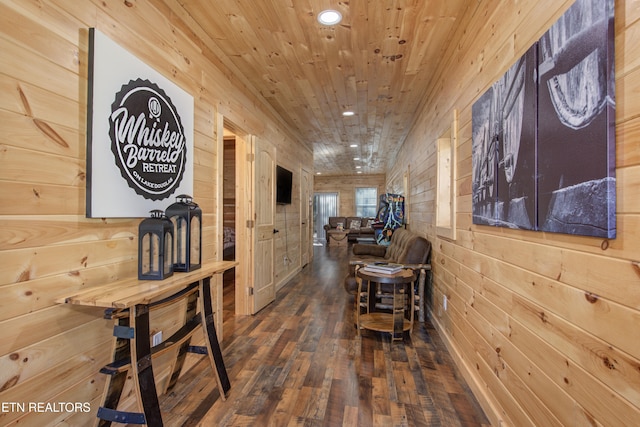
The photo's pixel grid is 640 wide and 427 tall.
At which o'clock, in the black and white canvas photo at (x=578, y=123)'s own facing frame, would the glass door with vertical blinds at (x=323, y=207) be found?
The glass door with vertical blinds is roughly at 3 o'clock from the black and white canvas photo.

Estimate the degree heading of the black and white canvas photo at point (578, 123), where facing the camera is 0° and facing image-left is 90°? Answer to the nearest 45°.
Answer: approximately 45°

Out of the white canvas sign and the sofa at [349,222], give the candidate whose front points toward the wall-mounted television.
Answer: the sofa

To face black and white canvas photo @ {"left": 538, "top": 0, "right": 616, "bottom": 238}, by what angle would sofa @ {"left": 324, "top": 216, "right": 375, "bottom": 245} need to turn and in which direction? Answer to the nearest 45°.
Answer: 0° — it already faces it

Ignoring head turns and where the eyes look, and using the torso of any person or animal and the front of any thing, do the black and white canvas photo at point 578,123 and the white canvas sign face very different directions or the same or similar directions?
very different directions

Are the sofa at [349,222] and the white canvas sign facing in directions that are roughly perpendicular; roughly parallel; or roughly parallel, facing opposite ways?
roughly perpendicular

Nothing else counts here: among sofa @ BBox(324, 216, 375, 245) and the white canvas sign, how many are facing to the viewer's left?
0

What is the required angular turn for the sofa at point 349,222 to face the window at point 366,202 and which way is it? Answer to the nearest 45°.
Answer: approximately 135° to its left

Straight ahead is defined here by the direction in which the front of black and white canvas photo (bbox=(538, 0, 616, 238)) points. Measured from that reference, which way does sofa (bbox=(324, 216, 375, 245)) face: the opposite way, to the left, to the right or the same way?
to the left

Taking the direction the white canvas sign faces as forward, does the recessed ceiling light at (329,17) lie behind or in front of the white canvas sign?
in front

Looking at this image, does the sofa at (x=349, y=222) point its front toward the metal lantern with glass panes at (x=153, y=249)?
yes
